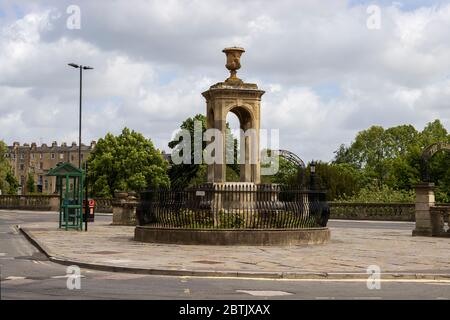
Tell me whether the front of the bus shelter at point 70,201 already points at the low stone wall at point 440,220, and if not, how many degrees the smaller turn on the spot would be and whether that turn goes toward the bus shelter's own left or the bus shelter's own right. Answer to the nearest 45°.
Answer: approximately 135° to the bus shelter's own left

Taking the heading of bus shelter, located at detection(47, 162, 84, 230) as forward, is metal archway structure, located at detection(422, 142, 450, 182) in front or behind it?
behind

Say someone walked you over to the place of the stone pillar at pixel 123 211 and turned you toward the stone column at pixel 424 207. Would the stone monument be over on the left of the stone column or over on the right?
right

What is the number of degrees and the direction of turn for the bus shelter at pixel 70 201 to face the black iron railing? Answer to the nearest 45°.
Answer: approximately 135° to its left

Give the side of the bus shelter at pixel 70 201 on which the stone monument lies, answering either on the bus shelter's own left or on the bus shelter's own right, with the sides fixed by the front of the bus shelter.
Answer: on the bus shelter's own left

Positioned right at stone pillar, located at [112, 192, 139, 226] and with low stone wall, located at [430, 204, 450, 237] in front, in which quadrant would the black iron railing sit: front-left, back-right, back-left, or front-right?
front-right

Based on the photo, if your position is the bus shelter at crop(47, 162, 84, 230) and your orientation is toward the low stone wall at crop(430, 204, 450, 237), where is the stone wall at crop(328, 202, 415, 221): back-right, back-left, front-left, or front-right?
front-left
